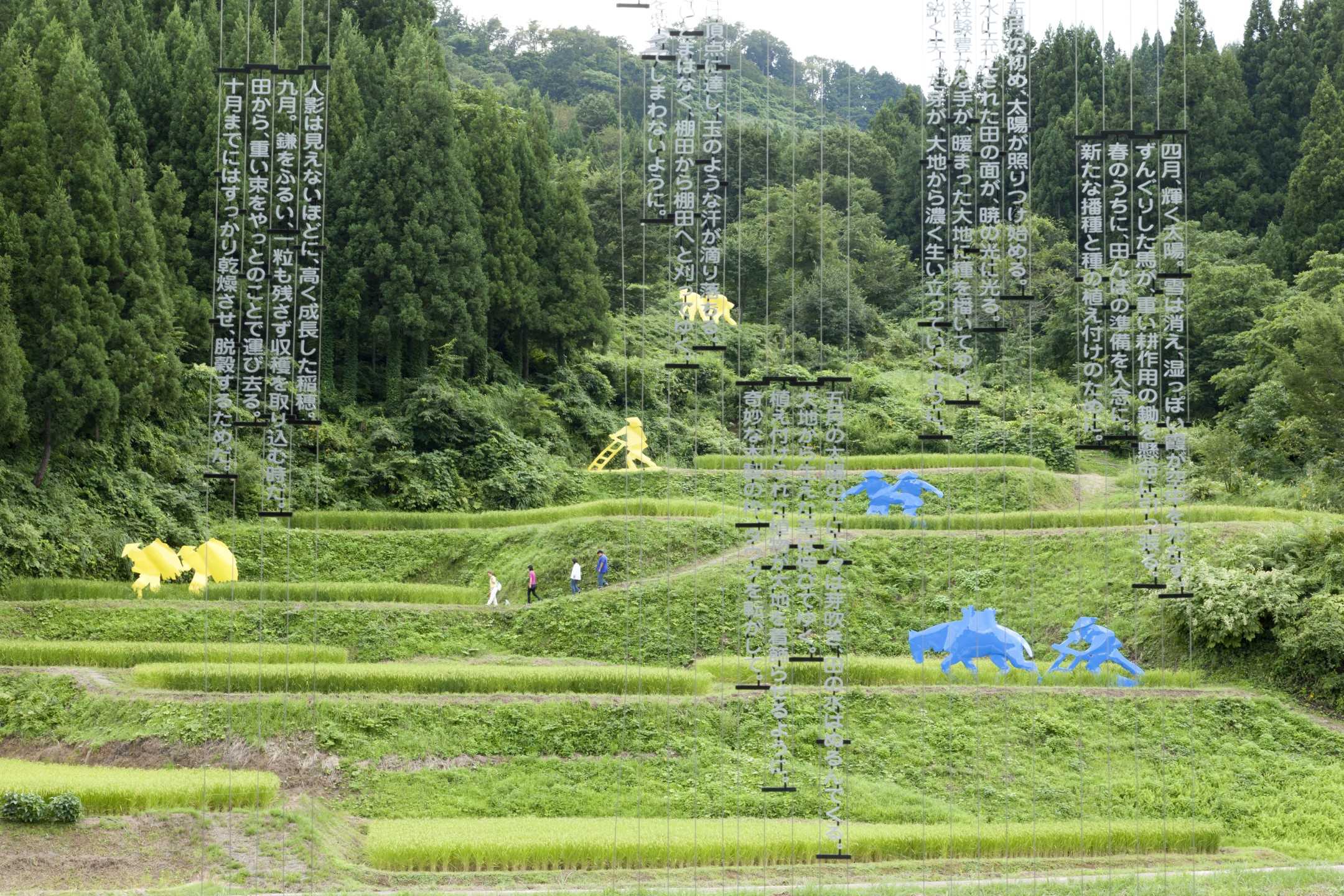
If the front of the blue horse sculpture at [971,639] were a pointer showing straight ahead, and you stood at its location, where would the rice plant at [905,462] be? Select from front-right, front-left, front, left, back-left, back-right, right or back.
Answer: right

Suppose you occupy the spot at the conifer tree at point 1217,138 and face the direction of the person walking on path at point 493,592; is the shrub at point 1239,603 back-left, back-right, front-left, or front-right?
front-left

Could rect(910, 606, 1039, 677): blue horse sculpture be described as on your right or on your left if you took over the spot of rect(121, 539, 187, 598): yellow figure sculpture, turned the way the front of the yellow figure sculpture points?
on your left

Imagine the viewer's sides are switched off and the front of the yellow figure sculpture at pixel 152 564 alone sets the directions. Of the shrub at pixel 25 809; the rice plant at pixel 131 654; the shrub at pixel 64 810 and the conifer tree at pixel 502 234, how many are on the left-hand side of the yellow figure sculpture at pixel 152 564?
3

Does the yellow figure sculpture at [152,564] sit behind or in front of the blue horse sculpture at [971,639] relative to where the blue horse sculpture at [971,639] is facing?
in front

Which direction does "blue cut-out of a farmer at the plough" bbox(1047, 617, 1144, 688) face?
to the viewer's left

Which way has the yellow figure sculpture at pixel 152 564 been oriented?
to the viewer's left

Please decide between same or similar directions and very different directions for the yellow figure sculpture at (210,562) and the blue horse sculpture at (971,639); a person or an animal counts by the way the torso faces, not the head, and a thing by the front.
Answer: same or similar directions

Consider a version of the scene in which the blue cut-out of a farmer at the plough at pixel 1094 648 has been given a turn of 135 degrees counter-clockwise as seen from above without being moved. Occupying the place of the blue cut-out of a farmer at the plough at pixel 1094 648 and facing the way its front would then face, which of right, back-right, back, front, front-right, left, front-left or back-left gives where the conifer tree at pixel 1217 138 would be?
back-left

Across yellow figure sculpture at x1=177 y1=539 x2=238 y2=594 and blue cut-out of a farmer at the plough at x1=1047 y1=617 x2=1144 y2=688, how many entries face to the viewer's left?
2

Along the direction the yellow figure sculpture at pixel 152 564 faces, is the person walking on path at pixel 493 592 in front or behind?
behind

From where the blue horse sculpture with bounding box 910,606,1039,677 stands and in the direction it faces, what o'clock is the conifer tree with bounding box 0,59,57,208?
The conifer tree is roughly at 1 o'clock from the blue horse sculpture.

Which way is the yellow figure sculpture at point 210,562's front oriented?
to the viewer's left

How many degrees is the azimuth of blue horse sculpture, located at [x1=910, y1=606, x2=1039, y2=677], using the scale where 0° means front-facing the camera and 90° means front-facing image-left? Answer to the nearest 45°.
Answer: approximately 90°
